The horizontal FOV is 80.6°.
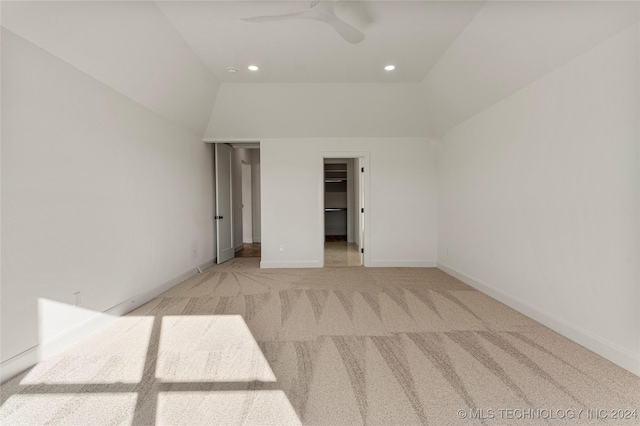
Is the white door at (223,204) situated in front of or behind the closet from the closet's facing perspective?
in front

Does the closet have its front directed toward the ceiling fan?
yes

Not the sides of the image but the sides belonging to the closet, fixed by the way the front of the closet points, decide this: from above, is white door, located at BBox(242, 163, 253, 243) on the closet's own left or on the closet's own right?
on the closet's own right

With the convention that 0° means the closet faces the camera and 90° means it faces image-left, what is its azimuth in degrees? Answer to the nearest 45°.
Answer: approximately 0°

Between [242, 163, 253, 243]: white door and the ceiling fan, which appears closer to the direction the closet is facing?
the ceiling fan

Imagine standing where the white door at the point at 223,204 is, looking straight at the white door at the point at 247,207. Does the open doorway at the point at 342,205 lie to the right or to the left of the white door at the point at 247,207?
right
